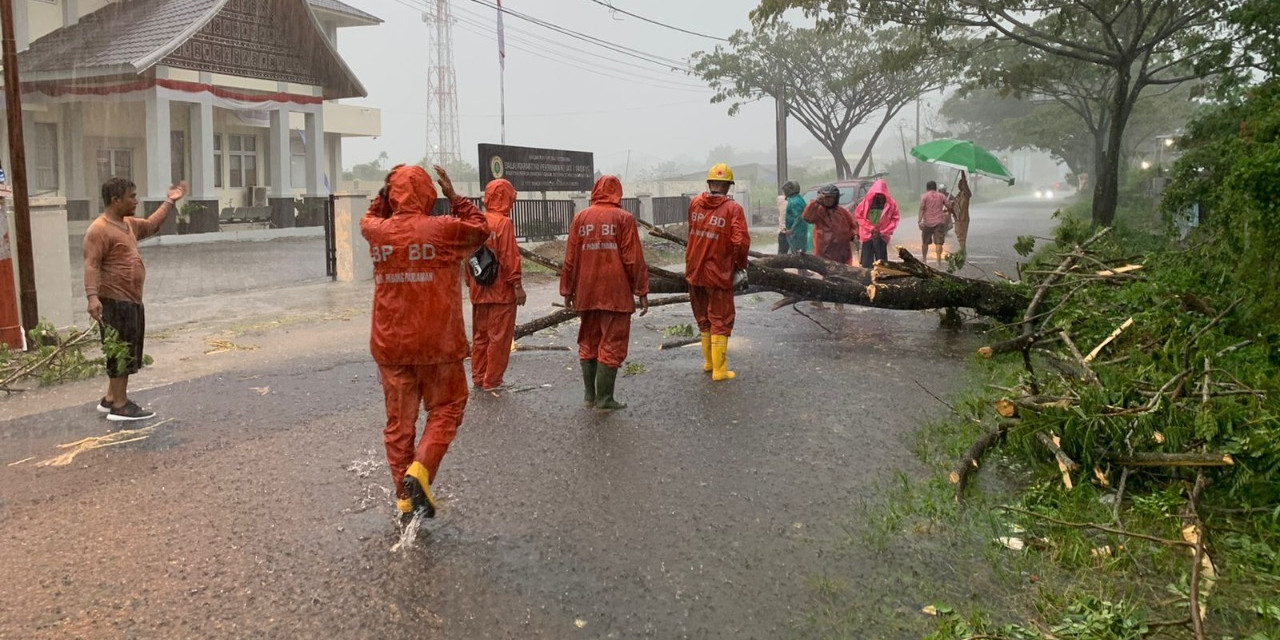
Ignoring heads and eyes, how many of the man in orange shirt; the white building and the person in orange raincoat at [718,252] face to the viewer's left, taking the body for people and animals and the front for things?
0

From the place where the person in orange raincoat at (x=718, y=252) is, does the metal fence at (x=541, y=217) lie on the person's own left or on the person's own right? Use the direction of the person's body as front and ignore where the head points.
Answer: on the person's own left

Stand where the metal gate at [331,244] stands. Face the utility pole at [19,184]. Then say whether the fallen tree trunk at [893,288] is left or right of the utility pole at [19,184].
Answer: left

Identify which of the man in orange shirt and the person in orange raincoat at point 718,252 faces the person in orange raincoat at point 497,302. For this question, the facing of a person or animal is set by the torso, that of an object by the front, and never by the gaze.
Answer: the man in orange shirt

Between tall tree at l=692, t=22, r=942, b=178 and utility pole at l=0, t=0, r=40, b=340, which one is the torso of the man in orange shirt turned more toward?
the tall tree

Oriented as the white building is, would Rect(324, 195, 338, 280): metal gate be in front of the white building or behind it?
in front

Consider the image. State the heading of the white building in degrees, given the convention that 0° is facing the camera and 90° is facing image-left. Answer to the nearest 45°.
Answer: approximately 315°

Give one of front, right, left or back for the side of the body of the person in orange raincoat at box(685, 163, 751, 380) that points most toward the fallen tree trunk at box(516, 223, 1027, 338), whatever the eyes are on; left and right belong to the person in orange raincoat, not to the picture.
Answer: front

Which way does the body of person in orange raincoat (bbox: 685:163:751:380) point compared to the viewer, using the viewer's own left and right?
facing away from the viewer and to the right of the viewer

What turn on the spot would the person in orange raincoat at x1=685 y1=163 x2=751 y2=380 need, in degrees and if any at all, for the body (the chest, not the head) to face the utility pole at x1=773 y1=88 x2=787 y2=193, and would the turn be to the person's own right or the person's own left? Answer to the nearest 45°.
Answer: approximately 45° to the person's own left

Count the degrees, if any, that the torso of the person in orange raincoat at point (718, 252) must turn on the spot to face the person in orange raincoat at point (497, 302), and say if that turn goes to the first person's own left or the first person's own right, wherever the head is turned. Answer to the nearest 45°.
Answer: approximately 135° to the first person's own left

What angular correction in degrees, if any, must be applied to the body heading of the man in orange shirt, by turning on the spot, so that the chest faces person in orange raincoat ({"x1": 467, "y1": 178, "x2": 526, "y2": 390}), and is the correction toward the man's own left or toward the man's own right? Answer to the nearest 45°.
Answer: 0° — they already face them

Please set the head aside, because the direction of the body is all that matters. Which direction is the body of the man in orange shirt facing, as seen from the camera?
to the viewer's right

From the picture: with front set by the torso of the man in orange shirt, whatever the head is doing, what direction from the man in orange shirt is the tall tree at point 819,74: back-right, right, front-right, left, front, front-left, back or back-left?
front-left

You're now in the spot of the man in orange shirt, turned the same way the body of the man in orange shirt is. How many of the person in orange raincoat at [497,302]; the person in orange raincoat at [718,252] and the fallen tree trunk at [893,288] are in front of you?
3

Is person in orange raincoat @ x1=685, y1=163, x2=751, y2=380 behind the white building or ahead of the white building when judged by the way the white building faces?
ahead
